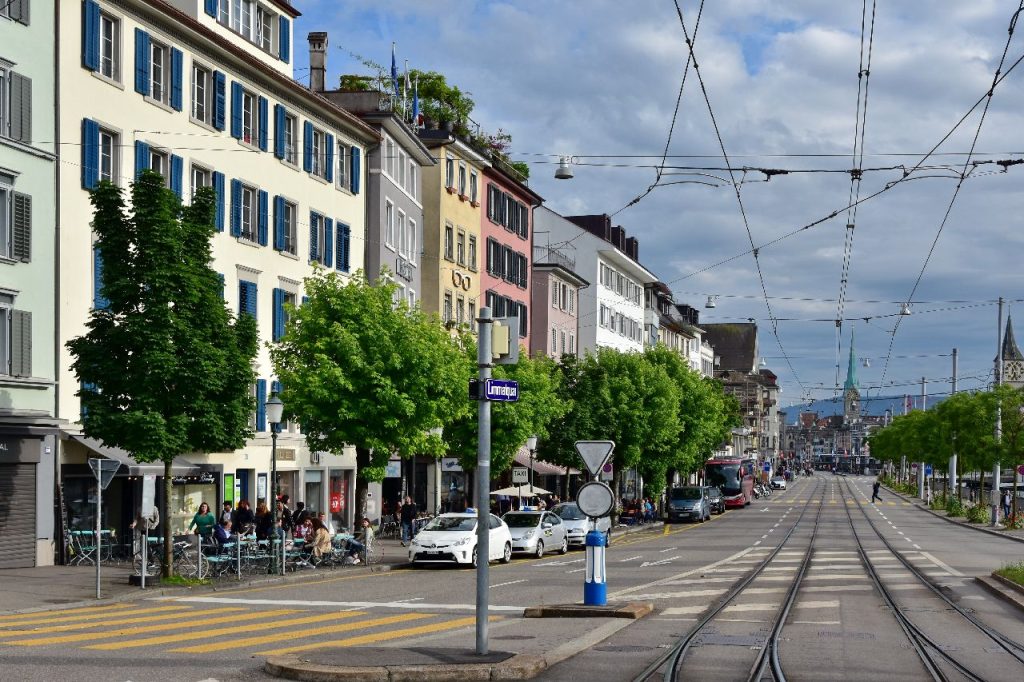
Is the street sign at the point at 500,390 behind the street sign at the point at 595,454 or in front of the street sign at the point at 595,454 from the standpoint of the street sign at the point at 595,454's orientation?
behind

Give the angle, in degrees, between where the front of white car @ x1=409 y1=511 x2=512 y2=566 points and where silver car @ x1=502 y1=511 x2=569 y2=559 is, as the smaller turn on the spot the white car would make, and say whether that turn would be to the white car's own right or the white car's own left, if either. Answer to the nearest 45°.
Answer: approximately 135° to the white car's own right

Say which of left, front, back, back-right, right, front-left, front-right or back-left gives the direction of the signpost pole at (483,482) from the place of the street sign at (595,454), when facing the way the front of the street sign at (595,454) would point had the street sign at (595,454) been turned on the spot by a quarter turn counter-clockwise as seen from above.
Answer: left

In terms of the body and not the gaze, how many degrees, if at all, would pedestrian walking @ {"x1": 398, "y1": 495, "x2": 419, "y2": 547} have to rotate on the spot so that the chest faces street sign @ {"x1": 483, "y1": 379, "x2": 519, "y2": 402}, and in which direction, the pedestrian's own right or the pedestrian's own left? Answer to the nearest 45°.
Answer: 0° — they already face it

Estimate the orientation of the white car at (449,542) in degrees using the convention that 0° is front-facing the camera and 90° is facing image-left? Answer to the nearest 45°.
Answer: approximately 45°

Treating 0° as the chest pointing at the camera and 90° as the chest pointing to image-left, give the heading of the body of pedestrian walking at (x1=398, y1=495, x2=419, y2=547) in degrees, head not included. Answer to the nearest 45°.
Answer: approximately 0°

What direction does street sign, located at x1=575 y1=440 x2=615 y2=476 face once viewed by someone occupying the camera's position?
facing away from the viewer

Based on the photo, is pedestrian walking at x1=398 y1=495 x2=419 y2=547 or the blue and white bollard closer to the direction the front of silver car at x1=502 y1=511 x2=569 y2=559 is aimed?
the blue and white bollard

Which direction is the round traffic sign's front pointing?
away from the camera
